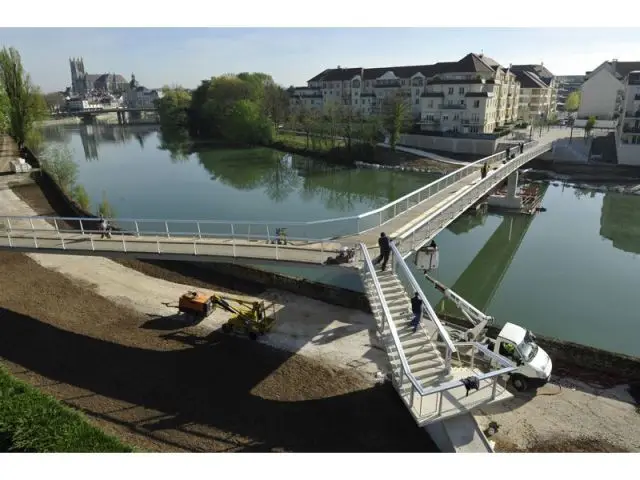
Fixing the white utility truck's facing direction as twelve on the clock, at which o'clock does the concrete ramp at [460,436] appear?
The concrete ramp is roughly at 2 o'clock from the white utility truck.

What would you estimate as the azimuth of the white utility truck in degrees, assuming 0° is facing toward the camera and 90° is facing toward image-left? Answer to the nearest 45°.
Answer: approximately 315°

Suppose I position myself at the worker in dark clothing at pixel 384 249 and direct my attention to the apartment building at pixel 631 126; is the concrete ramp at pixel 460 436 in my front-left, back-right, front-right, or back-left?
back-right

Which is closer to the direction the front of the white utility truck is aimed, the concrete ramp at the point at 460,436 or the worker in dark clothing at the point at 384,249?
the concrete ramp

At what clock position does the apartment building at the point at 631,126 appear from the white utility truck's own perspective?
The apartment building is roughly at 8 o'clock from the white utility truck.

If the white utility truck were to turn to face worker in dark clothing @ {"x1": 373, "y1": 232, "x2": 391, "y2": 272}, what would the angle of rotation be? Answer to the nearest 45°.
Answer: approximately 135° to its right
